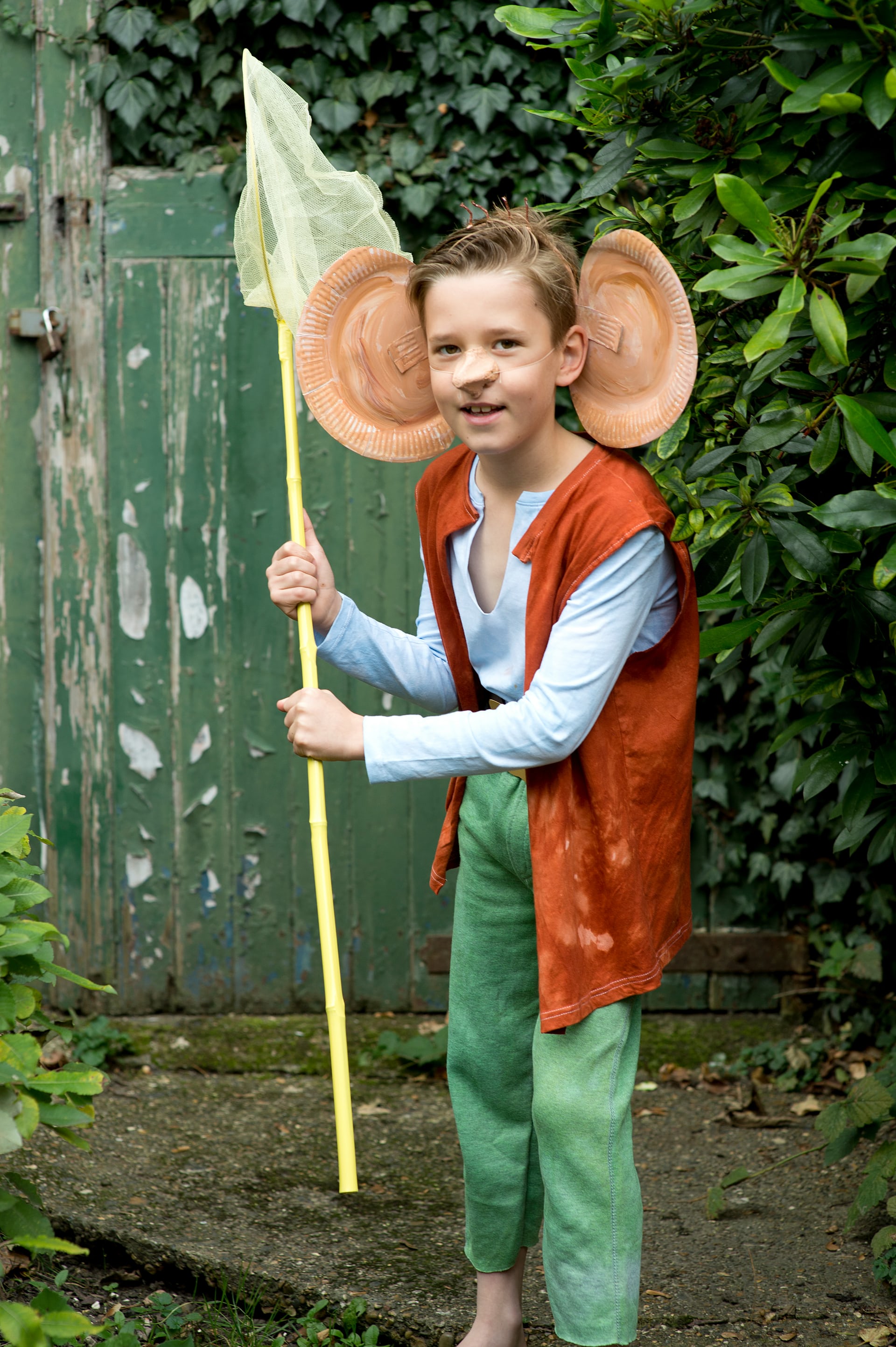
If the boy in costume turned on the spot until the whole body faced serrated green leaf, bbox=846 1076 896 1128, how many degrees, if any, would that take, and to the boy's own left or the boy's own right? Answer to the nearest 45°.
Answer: approximately 180°

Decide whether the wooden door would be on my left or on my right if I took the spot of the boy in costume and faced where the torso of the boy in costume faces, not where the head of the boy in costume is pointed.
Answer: on my right

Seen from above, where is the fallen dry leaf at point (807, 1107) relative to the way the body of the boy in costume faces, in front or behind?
behind

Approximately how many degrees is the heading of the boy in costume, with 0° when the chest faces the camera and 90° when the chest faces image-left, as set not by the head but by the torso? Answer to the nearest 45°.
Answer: approximately 45°

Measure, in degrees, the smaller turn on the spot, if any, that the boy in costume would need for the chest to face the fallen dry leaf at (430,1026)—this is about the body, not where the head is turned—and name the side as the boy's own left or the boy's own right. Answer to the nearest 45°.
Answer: approximately 135° to the boy's own right
